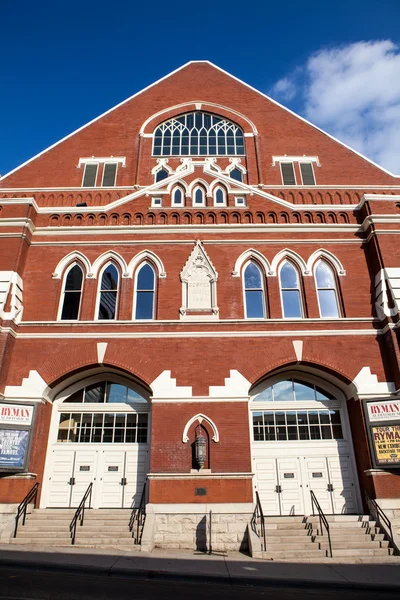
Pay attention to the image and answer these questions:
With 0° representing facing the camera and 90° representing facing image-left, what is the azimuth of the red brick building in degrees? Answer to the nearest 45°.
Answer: approximately 0°
